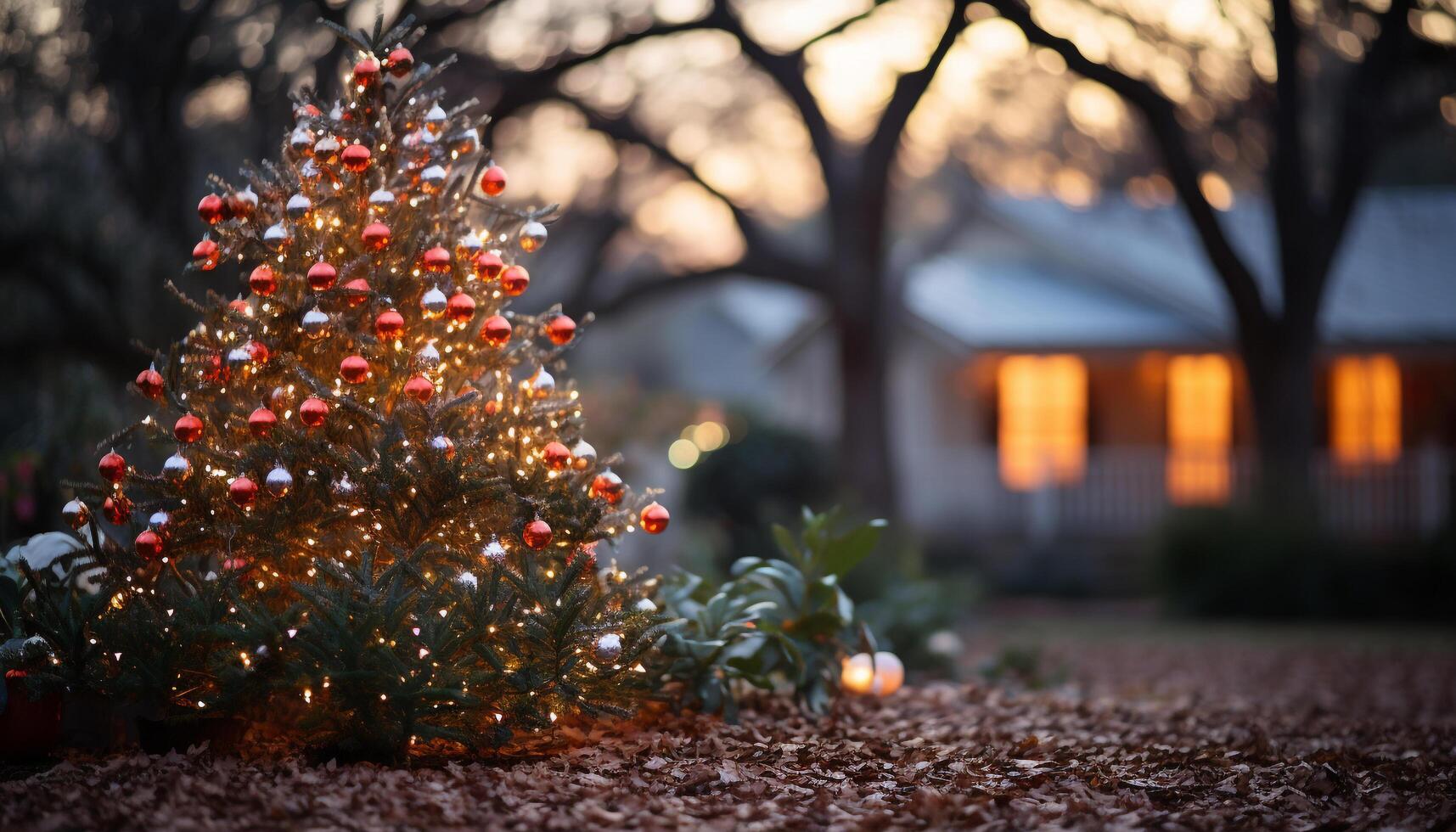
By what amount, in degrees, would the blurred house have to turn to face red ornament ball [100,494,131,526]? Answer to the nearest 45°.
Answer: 0° — it already faces it

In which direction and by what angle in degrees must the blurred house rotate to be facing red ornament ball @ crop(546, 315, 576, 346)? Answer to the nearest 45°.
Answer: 0° — it already faces it

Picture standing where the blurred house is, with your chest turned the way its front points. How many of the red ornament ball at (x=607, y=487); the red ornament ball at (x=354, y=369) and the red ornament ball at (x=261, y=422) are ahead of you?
3

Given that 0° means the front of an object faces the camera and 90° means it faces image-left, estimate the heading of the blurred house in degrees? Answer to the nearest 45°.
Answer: approximately 0°

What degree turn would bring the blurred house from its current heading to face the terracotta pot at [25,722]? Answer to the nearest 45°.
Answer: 0° — it already faces it
